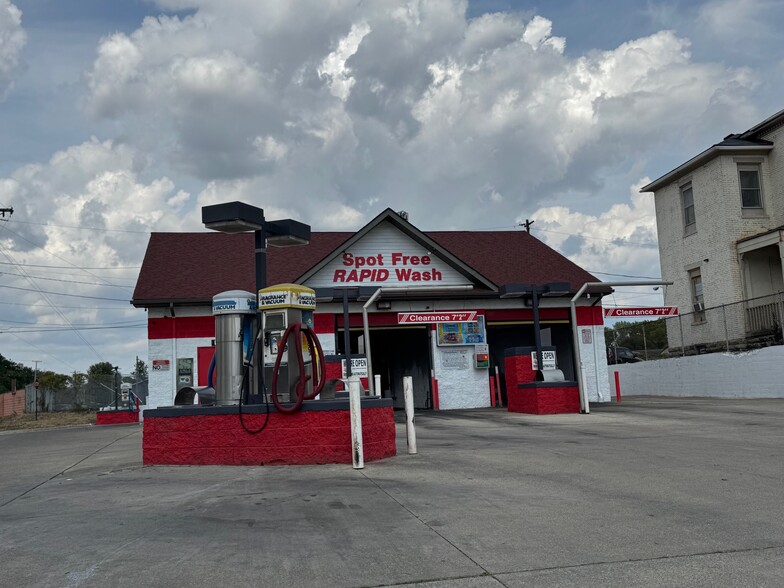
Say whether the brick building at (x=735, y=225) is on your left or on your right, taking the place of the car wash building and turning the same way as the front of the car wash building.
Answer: on your left

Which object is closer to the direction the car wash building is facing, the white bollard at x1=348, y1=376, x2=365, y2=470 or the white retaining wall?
the white bollard

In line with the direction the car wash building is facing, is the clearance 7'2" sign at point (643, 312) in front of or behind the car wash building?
in front

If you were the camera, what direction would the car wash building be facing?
facing the viewer

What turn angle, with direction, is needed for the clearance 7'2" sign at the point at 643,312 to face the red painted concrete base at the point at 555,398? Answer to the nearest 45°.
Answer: approximately 45° to its right

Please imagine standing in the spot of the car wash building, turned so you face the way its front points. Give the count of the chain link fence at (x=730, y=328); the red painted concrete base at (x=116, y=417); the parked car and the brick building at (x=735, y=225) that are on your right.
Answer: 1

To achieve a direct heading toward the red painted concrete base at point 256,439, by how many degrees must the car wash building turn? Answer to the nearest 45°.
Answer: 0° — it already faces it

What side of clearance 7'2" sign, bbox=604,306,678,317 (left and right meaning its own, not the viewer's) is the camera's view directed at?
front

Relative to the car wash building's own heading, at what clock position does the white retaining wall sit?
The white retaining wall is roughly at 9 o'clock from the car wash building.

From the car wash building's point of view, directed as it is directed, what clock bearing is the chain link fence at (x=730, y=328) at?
The chain link fence is roughly at 9 o'clock from the car wash building.

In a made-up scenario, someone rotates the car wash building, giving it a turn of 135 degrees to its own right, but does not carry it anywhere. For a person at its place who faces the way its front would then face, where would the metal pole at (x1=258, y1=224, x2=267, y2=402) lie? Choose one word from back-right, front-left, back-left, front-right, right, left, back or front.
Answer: back-left

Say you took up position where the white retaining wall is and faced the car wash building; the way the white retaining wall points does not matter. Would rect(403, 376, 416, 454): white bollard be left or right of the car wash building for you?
left

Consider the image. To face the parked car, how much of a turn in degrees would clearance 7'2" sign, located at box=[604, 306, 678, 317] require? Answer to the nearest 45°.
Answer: approximately 180°

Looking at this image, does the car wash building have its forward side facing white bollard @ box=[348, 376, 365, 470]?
yes

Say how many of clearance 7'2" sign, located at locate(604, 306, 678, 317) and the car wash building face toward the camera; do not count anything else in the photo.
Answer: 2

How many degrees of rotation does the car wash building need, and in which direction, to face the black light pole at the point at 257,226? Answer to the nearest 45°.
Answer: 0° — it already faces it

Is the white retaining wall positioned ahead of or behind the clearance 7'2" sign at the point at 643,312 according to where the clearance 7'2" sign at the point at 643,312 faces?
behind

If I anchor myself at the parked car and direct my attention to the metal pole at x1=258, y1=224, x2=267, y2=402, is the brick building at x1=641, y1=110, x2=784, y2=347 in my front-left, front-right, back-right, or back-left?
front-left
